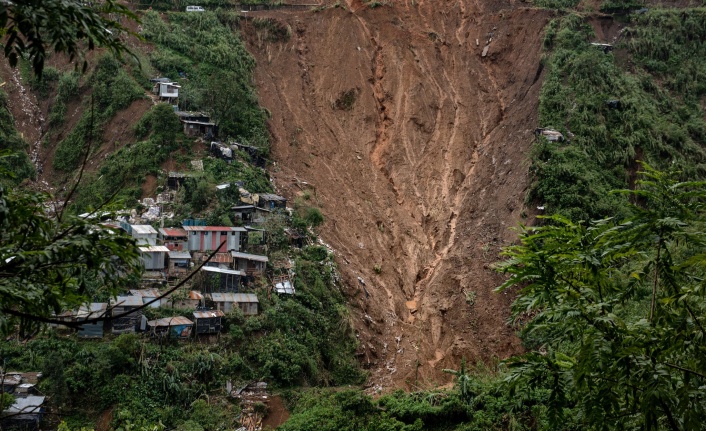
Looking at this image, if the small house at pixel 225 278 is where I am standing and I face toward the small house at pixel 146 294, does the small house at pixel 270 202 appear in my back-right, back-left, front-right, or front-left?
back-right

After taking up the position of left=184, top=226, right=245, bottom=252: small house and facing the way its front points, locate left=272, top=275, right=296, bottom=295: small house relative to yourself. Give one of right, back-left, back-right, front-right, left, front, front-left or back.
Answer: left

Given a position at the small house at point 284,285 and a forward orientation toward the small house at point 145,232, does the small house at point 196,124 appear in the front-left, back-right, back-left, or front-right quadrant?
front-right

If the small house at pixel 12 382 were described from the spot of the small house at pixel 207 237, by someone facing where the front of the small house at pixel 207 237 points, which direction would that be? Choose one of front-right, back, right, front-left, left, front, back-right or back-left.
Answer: front-right

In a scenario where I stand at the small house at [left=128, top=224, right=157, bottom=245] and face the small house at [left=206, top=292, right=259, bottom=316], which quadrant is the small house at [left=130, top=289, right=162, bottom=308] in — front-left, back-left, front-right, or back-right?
front-right

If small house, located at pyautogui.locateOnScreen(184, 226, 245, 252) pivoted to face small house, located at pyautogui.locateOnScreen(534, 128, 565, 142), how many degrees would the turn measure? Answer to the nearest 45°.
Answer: approximately 90° to its left

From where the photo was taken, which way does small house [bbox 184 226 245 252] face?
toward the camera

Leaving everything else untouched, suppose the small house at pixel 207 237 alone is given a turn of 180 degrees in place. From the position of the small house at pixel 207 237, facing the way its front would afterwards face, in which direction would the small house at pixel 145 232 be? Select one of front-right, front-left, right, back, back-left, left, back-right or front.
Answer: left

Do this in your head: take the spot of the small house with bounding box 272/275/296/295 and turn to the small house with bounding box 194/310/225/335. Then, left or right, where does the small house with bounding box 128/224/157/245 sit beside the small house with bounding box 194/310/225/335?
right

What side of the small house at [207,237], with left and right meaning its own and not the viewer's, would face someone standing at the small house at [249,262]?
left

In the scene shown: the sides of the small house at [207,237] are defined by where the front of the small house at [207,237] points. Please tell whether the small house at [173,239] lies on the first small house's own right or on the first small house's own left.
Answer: on the first small house's own right
